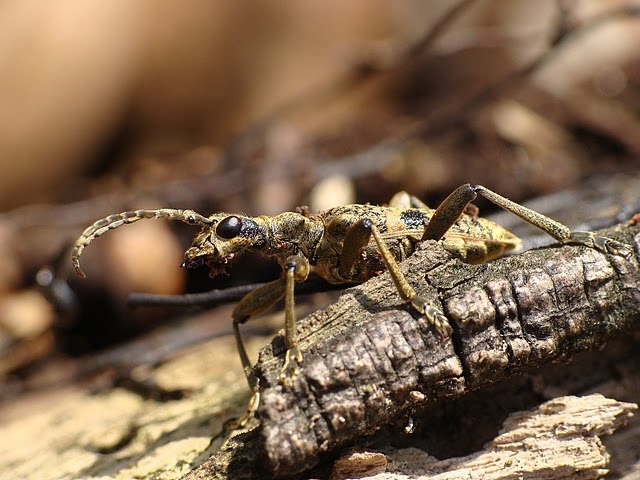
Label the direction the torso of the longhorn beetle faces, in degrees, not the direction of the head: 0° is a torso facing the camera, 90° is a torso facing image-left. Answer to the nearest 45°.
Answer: approximately 90°
